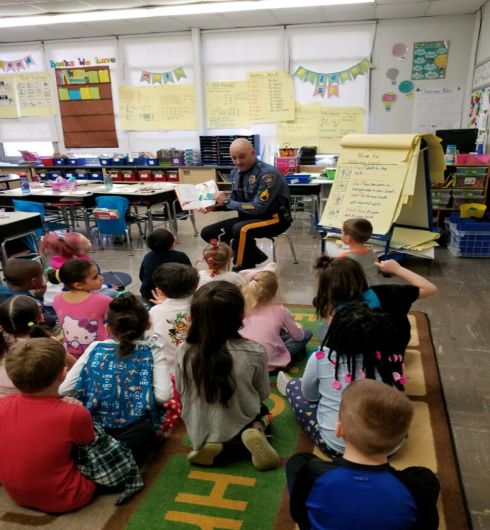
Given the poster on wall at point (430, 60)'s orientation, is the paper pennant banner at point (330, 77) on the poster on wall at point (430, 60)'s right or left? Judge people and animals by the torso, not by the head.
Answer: on its right

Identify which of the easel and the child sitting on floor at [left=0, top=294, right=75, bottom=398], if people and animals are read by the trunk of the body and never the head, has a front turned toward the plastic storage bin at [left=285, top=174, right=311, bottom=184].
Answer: the child sitting on floor

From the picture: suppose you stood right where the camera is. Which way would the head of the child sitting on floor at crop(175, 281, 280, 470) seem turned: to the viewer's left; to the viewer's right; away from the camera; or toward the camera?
away from the camera

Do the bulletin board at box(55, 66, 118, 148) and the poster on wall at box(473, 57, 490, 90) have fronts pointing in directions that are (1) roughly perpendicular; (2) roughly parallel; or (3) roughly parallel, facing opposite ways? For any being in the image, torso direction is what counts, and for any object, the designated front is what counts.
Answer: roughly perpendicular

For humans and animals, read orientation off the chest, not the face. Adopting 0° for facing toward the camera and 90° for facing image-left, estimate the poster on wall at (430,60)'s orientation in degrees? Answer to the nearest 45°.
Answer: approximately 0°

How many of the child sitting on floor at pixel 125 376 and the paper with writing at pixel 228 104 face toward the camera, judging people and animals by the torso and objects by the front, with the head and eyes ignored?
1

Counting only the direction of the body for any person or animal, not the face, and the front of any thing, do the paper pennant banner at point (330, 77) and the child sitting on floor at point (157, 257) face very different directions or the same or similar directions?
very different directions

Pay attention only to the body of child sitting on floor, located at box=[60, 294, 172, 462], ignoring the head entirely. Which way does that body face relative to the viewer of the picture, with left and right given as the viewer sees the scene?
facing away from the viewer

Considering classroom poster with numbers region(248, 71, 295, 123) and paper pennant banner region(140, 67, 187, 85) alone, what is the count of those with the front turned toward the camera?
2

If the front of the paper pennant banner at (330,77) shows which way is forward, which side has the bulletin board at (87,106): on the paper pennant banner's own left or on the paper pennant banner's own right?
on the paper pennant banner's own right

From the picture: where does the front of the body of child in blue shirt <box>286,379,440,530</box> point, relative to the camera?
away from the camera

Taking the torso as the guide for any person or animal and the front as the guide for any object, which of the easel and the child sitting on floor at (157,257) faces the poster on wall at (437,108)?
the child sitting on floor

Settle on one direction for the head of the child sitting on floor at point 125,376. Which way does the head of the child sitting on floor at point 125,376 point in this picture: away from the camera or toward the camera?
away from the camera

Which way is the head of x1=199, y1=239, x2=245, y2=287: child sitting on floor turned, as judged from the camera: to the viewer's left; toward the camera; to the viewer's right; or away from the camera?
away from the camera

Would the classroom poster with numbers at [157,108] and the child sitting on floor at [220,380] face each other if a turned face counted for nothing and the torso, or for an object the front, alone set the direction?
yes
